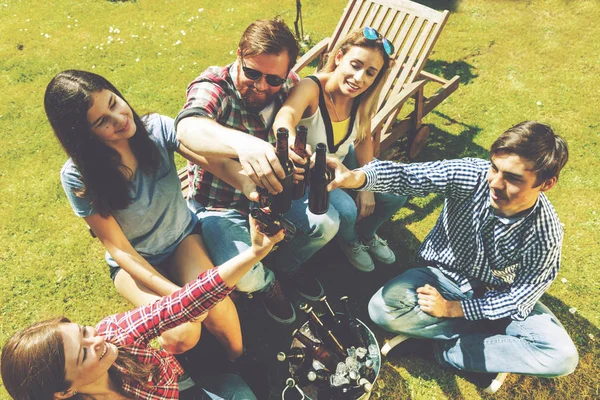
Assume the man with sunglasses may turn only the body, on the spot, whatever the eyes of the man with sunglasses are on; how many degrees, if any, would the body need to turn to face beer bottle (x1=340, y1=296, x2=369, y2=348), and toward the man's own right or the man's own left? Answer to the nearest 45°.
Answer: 0° — they already face it

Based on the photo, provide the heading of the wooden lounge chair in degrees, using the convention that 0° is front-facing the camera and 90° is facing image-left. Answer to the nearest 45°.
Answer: approximately 45°

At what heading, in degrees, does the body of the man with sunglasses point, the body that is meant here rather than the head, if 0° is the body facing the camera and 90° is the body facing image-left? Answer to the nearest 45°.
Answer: approximately 315°

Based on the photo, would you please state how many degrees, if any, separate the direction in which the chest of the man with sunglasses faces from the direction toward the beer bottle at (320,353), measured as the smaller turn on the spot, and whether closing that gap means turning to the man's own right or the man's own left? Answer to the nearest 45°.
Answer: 0° — they already face it

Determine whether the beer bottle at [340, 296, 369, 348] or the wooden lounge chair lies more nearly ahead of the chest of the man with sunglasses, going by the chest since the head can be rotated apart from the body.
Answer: the beer bottle

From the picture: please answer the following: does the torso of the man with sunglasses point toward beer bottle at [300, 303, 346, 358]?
yes

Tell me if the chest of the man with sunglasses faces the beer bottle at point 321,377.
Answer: yes

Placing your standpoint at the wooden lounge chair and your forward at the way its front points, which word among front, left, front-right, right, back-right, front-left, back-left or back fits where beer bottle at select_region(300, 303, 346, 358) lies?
front-left

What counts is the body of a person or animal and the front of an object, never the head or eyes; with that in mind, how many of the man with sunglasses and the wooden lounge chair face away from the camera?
0

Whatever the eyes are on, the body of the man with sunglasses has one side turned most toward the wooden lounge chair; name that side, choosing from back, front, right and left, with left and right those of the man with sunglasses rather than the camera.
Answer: left

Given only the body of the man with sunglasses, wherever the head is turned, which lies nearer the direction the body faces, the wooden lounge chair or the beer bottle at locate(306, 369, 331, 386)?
the beer bottle
